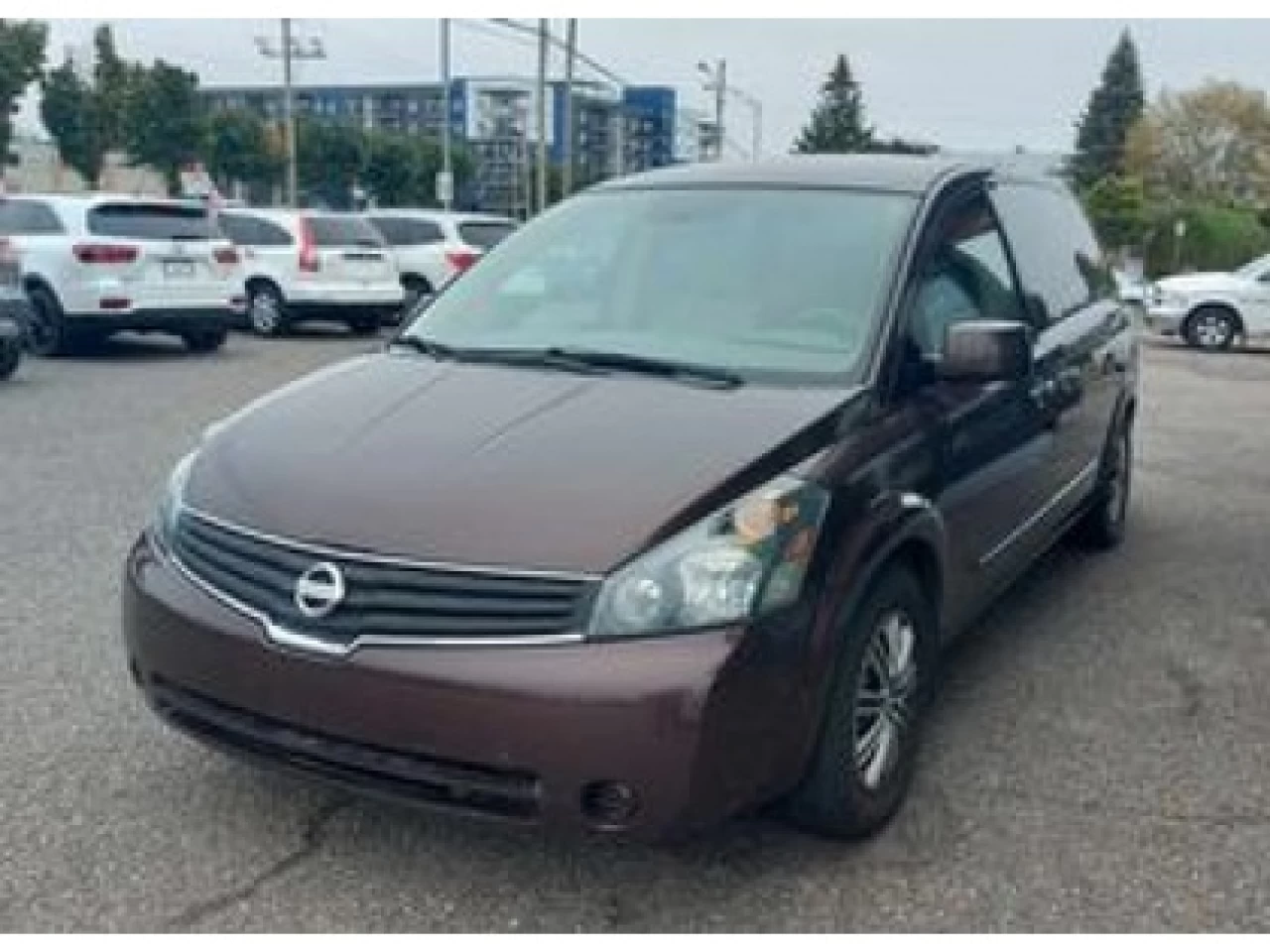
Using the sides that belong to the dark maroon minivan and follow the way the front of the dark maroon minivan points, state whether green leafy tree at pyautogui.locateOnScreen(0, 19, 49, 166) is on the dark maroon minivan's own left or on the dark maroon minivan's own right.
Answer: on the dark maroon minivan's own right

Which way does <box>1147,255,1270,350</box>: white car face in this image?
to the viewer's left

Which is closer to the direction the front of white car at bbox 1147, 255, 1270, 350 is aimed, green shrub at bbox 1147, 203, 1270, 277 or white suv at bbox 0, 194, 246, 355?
the white suv

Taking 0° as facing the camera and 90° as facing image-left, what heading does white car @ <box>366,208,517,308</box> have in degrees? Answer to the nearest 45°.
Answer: approximately 135°

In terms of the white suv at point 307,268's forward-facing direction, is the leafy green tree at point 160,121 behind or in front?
in front

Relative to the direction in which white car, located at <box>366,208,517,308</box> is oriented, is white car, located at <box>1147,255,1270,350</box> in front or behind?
behind

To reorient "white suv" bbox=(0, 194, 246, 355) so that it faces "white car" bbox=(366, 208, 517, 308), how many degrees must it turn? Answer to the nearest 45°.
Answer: approximately 90° to its right

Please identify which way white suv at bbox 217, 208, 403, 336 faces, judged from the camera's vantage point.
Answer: facing away from the viewer and to the left of the viewer

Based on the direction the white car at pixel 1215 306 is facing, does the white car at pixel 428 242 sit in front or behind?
in front

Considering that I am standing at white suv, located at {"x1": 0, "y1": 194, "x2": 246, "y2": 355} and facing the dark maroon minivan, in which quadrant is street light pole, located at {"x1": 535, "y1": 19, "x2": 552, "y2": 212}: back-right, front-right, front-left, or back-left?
back-left

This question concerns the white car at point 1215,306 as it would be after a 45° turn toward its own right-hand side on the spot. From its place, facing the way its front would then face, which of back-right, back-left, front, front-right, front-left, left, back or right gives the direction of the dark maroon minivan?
back-left

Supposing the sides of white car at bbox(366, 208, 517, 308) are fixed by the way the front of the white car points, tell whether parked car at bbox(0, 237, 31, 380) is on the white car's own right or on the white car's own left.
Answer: on the white car's own left

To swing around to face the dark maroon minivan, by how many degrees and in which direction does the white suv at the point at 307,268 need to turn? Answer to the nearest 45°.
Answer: approximately 135° to its left

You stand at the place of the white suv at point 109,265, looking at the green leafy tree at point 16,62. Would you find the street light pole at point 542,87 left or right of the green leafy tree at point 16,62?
right

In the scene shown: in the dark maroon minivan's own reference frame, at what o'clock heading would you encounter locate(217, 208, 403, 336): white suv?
The white suv is roughly at 4 o'clock from the dark maroon minivan.

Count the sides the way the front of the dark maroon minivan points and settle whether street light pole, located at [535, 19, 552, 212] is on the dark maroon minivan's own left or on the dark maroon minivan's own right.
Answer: on the dark maroon minivan's own right

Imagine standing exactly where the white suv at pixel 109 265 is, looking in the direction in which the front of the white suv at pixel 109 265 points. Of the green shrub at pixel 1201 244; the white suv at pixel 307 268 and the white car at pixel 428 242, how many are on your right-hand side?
3
